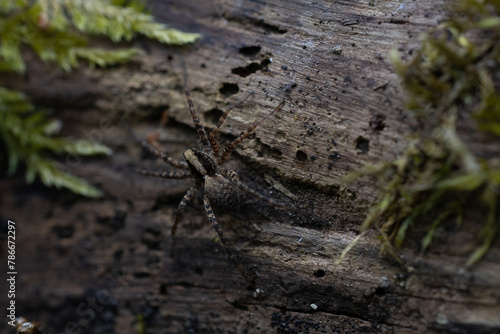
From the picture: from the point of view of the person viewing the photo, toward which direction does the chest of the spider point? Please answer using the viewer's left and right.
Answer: facing away from the viewer and to the left of the viewer

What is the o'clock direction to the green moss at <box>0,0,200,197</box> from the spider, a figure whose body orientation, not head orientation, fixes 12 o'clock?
The green moss is roughly at 11 o'clock from the spider.

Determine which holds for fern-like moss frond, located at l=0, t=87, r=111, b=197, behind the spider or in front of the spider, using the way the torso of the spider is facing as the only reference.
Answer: in front
